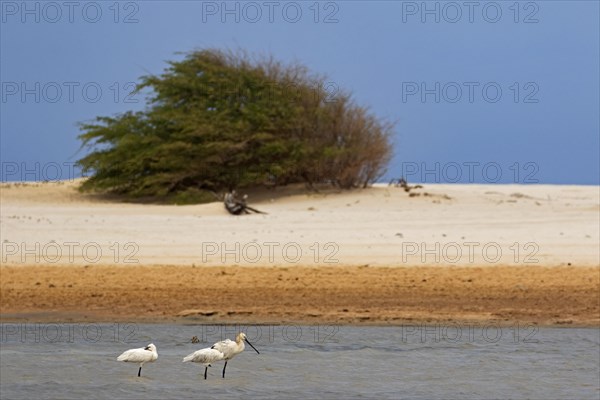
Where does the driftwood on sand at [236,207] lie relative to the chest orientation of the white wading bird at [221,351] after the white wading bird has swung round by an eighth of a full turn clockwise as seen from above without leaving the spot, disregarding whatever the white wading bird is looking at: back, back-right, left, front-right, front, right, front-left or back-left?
back-left

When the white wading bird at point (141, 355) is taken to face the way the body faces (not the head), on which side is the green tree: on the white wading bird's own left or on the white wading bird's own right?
on the white wading bird's own left

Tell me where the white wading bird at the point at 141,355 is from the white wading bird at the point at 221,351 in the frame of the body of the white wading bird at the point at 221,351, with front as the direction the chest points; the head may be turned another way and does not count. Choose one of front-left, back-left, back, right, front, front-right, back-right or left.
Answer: back

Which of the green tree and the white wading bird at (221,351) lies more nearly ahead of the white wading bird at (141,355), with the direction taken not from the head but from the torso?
the white wading bird

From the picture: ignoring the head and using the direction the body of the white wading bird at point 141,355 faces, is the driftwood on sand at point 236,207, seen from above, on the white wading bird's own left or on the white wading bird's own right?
on the white wading bird's own left

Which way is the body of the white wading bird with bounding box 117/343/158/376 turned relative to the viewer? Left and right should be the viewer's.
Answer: facing to the right of the viewer

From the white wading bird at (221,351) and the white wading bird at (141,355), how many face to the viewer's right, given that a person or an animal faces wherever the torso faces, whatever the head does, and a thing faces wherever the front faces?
2

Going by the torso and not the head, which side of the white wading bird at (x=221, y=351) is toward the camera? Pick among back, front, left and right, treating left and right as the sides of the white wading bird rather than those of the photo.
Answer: right
